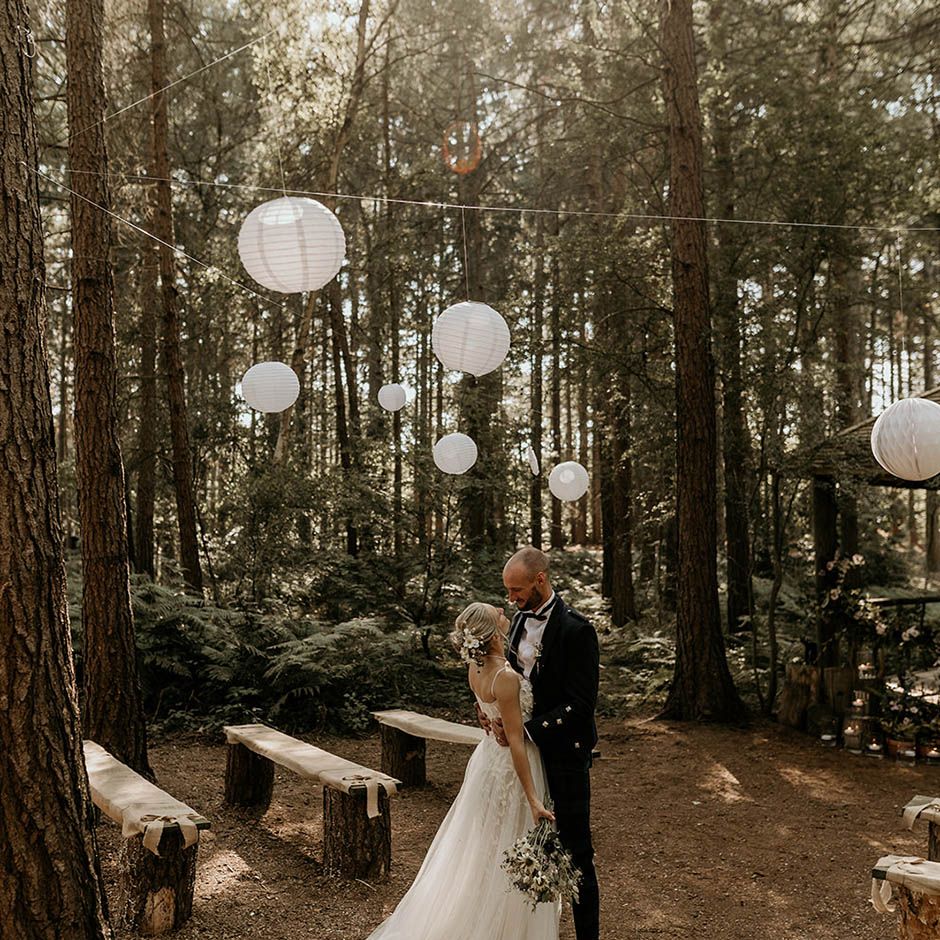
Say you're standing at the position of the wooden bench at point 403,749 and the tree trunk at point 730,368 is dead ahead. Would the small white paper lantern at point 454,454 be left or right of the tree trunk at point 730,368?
left

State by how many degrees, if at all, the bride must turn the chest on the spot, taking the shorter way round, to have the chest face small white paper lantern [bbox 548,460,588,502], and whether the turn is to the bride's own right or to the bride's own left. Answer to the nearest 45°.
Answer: approximately 45° to the bride's own left

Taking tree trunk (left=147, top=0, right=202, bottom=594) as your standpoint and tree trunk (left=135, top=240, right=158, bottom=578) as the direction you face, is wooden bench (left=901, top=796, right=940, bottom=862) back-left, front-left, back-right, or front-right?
back-right

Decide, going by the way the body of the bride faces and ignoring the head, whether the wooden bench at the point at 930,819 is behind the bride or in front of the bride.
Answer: in front

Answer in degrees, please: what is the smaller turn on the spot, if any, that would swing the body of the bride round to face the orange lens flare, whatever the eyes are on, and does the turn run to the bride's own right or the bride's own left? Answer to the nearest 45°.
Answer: approximately 45° to the bride's own left

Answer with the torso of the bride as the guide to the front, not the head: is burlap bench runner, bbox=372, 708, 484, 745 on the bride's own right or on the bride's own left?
on the bride's own left

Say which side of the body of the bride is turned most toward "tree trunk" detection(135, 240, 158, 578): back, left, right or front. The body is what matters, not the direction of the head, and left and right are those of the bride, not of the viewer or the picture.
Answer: left

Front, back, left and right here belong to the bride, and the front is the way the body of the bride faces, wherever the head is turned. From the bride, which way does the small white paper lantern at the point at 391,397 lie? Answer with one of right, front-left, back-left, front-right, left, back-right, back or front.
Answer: front-left

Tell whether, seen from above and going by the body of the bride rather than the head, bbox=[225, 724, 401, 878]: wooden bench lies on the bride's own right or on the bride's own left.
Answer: on the bride's own left

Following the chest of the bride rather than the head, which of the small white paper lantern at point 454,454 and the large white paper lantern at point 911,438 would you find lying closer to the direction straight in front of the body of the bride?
the large white paper lantern

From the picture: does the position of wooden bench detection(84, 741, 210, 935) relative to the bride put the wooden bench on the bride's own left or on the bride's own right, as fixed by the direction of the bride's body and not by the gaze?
on the bride's own left

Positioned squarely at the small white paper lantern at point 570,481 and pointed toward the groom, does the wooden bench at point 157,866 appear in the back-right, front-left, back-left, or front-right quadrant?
front-right

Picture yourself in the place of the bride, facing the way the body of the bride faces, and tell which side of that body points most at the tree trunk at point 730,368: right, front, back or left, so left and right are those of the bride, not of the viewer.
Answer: front

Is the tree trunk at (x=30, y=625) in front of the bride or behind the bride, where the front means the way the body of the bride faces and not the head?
behind

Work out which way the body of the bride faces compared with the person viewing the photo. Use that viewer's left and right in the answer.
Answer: facing away from the viewer and to the right of the viewer
